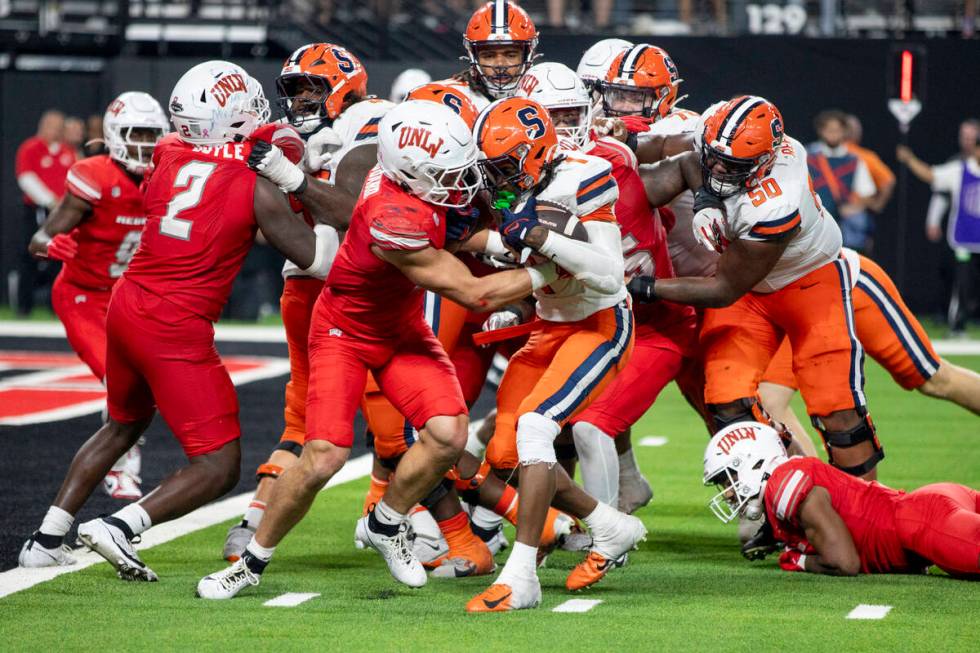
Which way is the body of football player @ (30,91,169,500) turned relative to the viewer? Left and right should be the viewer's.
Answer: facing the viewer and to the right of the viewer

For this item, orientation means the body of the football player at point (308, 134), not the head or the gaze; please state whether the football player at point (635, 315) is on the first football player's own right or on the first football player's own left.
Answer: on the first football player's own left

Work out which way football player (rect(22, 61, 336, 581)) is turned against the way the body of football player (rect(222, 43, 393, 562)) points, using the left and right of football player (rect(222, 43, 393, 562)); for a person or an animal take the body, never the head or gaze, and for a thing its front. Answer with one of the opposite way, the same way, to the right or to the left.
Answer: the opposite way

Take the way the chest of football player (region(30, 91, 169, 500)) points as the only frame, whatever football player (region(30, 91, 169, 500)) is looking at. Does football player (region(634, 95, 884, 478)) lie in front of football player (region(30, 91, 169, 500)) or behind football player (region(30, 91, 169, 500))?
in front

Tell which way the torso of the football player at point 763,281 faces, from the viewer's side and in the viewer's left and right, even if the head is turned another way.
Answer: facing the viewer and to the left of the viewer

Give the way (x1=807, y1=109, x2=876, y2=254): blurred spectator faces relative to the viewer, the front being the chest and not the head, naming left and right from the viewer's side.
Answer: facing the viewer

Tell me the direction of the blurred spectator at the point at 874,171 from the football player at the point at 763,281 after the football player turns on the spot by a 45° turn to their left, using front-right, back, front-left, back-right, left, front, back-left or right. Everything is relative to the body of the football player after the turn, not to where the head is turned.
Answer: back

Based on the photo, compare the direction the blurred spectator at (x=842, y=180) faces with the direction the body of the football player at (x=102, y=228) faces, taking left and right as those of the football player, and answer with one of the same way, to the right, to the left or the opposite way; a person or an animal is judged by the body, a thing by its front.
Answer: to the right

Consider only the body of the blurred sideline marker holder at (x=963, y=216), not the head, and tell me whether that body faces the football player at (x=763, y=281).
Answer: yes

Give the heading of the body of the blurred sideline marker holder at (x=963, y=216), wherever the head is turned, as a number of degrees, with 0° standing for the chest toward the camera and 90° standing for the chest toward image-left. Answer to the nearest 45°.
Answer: approximately 0°

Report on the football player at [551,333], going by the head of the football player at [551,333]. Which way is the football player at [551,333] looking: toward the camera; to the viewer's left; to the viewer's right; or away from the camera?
to the viewer's left

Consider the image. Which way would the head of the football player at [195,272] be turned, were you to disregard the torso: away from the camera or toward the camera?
away from the camera

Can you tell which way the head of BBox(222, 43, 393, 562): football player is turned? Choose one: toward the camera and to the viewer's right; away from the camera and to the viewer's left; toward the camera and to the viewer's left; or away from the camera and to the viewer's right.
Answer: toward the camera and to the viewer's left

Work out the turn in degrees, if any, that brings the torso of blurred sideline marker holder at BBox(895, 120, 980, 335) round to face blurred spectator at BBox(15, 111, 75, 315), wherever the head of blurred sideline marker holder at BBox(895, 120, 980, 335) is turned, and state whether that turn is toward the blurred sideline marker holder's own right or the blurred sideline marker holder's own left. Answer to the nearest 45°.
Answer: approximately 90° to the blurred sideline marker holder's own right

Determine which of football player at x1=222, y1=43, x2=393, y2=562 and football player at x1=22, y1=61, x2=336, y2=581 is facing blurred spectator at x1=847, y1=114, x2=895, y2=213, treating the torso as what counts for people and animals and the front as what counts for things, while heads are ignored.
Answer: football player at x1=22, y1=61, x2=336, y2=581
